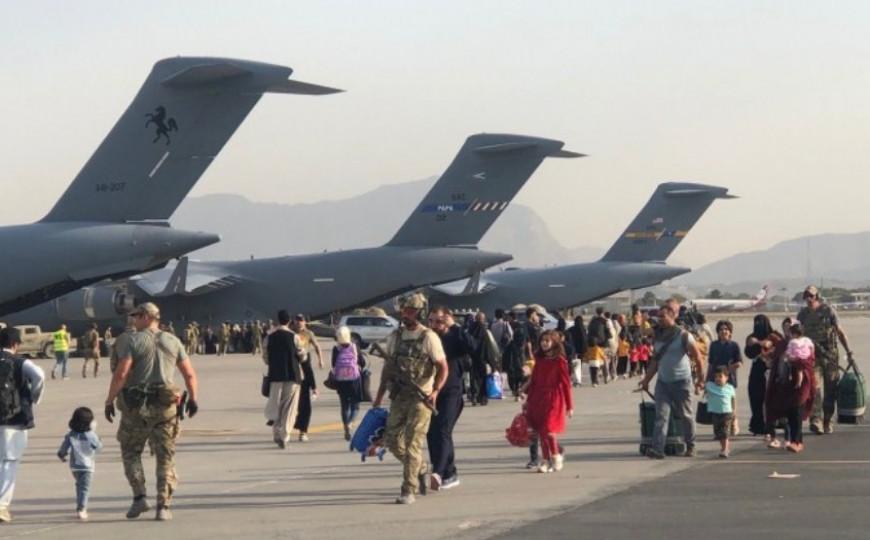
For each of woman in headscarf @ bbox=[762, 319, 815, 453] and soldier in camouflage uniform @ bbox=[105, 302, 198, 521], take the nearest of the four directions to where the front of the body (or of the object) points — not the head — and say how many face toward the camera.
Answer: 1

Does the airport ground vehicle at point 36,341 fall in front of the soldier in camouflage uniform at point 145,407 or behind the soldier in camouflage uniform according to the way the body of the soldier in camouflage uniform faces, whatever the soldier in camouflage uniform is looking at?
in front

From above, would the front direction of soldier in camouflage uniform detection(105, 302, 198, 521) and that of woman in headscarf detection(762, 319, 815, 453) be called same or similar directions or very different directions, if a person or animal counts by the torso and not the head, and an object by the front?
very different directions

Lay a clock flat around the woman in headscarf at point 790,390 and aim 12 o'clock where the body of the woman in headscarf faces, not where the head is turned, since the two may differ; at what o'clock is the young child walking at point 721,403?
The young child walking is roughly at 3 o'clock from the woman in headscarf.

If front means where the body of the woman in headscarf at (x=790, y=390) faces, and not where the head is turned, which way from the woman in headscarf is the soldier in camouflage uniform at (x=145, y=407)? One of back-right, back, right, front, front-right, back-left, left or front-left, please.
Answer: front-right

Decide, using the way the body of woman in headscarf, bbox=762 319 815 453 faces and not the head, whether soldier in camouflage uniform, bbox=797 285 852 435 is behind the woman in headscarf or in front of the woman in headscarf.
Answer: behind

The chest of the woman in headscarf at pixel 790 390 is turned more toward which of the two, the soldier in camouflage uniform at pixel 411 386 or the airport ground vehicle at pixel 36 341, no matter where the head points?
the soldier in camouflage uniform

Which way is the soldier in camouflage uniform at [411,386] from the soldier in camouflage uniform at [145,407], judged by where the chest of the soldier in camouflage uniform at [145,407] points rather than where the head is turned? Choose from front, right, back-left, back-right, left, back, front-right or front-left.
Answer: right

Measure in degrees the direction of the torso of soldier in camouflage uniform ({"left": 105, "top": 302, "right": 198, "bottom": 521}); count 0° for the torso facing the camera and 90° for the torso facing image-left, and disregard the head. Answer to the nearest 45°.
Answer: approximately 180°

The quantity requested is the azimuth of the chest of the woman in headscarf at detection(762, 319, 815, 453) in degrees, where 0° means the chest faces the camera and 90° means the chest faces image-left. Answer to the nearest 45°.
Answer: approximately 0°

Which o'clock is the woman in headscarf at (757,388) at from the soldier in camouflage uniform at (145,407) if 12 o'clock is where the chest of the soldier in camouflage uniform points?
The woman in headscarf is roughly at 2 o'clock from the soldier in camouflage uniform.

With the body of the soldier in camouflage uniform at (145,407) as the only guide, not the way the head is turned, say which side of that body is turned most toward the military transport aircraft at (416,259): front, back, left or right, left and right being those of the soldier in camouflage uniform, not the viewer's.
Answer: front

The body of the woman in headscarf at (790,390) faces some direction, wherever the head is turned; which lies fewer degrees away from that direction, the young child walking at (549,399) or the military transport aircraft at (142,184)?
the young child walking

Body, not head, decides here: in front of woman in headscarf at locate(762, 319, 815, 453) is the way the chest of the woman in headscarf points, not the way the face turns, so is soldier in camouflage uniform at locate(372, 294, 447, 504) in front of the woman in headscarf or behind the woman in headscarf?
in front
